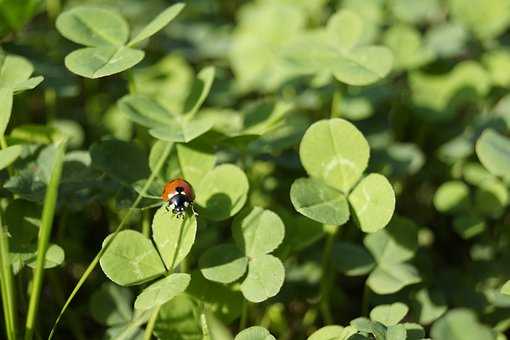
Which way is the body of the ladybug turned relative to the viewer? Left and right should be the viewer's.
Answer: facing the viewer
